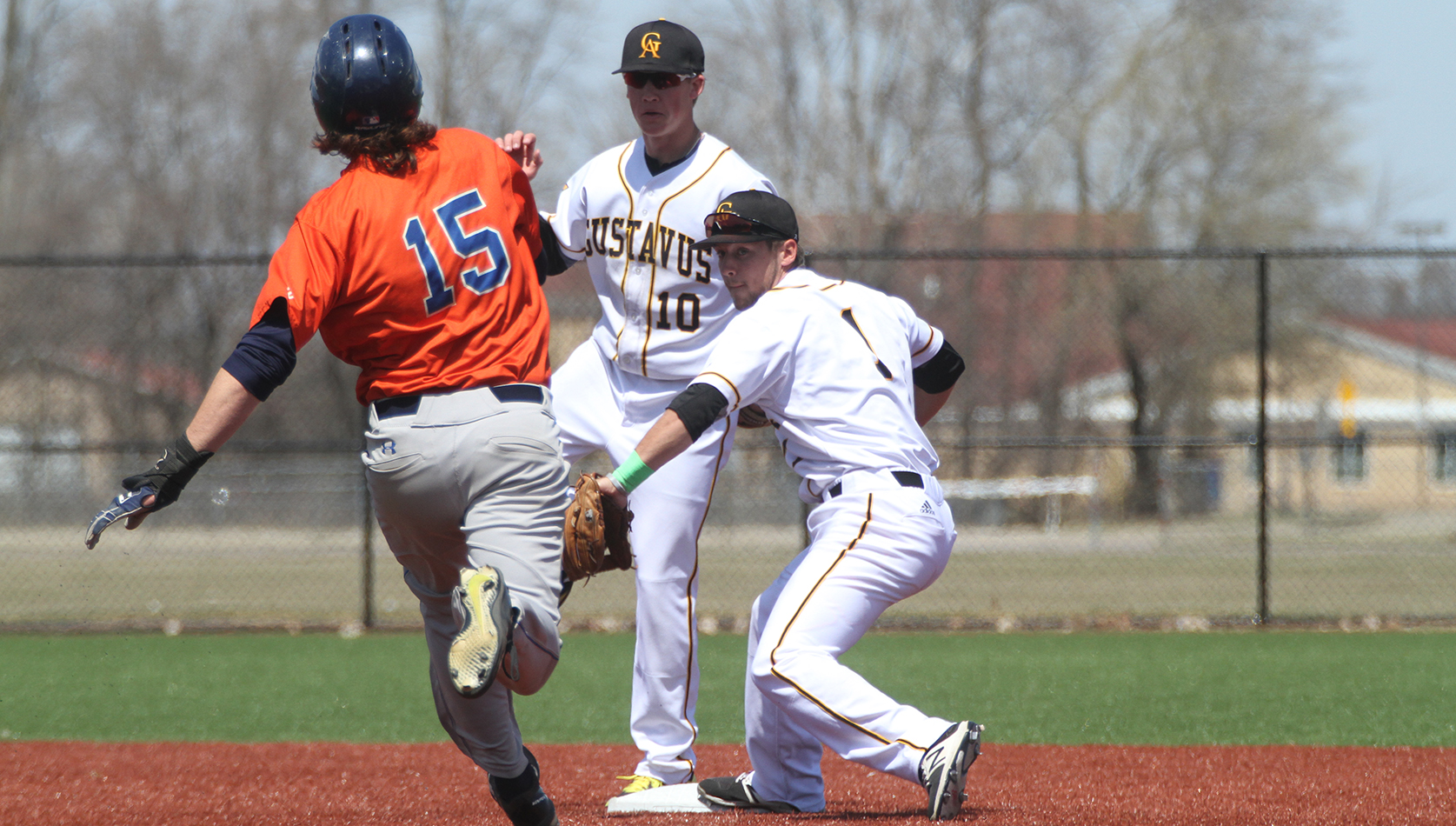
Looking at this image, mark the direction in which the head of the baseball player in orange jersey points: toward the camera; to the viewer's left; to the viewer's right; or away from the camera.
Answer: away from the camera

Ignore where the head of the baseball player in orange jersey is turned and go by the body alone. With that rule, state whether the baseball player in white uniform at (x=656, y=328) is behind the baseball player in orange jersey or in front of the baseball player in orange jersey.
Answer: in front

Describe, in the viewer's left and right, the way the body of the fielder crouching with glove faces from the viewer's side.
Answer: facing away from the viewer and to the left of the viewer

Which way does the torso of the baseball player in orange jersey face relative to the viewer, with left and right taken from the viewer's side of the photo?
facing away from the viewer

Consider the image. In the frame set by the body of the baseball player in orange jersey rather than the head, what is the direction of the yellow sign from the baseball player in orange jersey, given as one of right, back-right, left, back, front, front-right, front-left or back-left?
front-right

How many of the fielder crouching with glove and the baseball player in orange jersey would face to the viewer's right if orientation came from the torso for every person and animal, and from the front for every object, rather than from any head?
0
